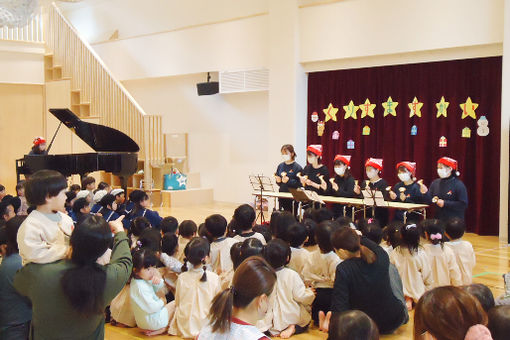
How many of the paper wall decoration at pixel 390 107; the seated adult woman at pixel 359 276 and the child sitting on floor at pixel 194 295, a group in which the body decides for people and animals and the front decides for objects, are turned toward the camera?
1

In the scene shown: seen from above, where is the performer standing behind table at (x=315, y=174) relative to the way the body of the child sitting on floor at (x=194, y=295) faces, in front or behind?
in front

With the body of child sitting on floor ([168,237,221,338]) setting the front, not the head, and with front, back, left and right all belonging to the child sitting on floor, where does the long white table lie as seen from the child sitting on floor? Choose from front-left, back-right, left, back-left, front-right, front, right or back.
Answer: front-right

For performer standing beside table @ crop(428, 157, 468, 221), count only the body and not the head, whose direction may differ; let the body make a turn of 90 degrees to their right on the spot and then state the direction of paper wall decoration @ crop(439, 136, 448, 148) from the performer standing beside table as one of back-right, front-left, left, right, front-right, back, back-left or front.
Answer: front-right

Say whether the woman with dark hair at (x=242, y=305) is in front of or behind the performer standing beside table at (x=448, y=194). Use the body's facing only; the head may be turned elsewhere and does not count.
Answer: in front

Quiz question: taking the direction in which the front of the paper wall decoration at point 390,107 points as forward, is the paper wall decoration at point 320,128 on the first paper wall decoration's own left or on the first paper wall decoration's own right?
on the first paper wall decoration's own right

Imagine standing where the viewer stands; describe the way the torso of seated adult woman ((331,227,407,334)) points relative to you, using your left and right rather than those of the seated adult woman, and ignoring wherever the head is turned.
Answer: facing away from the viewer and to the left of the viewer

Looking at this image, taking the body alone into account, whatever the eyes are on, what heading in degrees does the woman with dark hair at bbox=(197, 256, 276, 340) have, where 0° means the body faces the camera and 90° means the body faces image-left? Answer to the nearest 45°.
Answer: approximately 225°

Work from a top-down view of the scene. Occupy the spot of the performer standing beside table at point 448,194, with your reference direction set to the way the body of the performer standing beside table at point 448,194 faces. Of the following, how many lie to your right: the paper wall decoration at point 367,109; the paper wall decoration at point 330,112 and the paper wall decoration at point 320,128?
3

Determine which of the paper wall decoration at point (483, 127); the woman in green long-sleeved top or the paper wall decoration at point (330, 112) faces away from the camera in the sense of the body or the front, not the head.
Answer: the woman in green long-sleeved top

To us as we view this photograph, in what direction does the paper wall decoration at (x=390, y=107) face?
facing the viewer

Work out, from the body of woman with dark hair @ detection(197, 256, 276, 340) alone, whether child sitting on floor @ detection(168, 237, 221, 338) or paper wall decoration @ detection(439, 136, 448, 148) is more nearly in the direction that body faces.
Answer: the paper wall decoration

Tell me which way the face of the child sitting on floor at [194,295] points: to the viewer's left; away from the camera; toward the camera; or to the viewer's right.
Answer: away from the camera

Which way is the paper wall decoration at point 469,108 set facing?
toward the camera

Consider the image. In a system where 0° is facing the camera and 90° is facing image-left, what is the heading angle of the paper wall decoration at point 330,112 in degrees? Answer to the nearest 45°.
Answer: approximately 0°

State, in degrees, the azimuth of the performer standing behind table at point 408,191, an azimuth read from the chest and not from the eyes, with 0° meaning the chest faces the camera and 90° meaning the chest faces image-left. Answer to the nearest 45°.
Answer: approximately 45°

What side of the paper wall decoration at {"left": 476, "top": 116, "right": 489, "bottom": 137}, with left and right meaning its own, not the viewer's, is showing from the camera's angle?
front

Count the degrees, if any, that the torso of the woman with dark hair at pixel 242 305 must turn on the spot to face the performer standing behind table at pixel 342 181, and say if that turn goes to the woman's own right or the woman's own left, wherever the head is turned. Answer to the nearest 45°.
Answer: approximately 45° to the woman's own left
